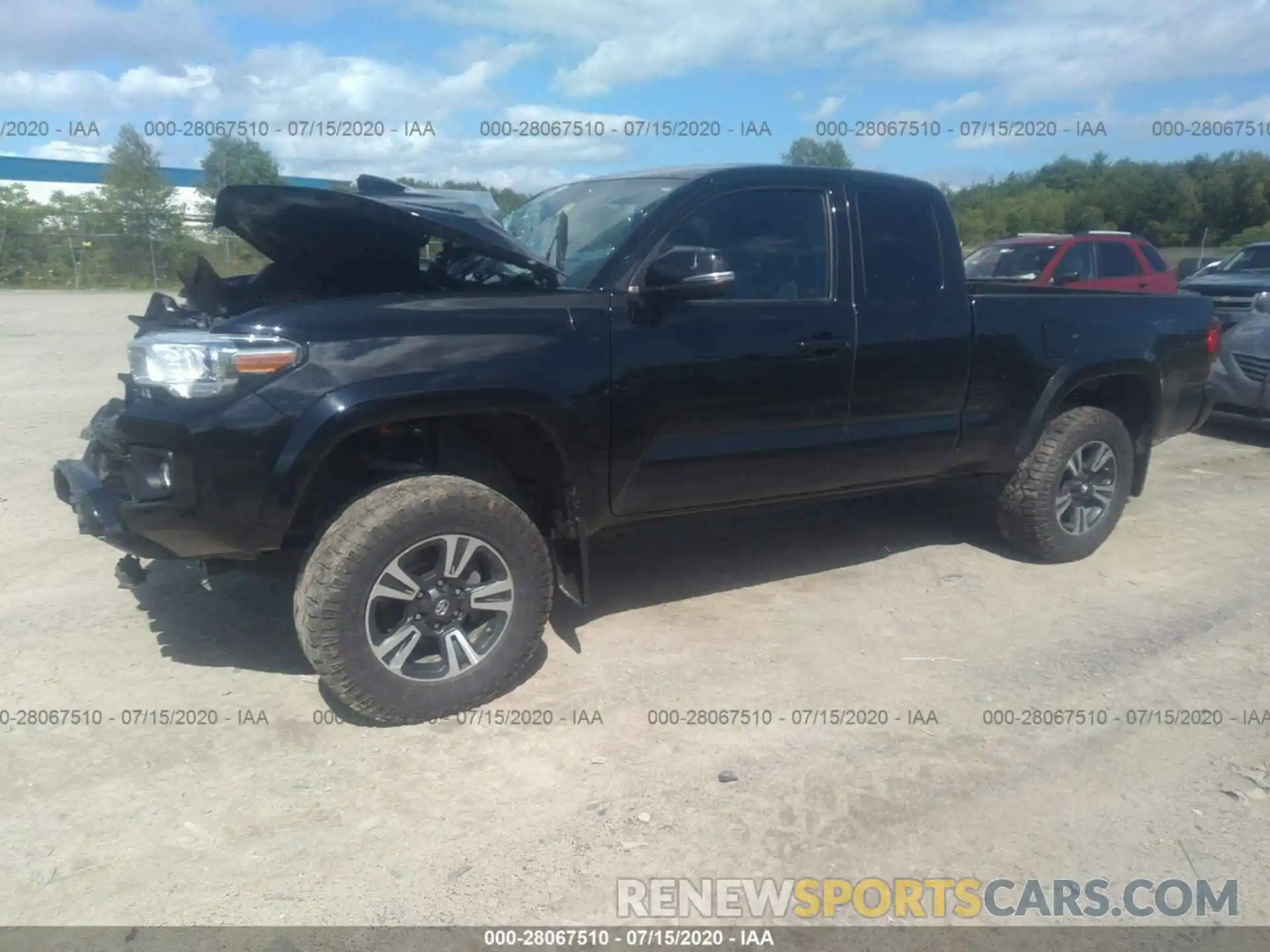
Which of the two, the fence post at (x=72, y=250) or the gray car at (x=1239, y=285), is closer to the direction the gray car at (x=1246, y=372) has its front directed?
the fence post

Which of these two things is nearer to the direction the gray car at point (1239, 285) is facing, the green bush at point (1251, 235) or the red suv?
the red suv

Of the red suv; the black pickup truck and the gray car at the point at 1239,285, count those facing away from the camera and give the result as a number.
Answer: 0

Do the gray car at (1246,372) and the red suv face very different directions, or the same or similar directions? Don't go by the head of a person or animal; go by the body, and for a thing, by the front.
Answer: same or similar directions

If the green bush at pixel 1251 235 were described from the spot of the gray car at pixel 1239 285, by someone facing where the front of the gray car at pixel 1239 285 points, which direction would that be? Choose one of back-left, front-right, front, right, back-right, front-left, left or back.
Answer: back-right

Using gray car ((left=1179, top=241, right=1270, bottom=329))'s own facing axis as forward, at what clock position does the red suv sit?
The red suv is roughly at 3 o'clock from the gray car.

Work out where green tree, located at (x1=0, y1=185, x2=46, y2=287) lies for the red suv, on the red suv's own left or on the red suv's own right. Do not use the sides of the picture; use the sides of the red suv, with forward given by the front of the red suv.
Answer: on the red suv's own right

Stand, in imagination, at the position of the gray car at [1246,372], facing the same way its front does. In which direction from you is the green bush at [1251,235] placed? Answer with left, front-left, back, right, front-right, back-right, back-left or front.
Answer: back-right

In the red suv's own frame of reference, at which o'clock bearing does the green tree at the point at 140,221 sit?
The green tree is roughly at 2 o'clock from the red suv.

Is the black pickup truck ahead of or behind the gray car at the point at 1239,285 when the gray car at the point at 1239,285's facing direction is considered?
ahead

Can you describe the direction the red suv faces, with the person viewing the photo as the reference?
facing the viewer and to the left of the viewer

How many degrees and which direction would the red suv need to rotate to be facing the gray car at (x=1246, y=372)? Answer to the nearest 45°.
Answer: approximately 45° to its left

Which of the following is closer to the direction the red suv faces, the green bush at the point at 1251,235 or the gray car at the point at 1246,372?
the gray car

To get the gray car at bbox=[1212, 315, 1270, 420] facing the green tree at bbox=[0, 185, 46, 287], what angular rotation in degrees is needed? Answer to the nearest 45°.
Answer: approximately 45° to its right

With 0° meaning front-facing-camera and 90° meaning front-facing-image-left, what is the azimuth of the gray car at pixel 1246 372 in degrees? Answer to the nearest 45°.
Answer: approximately 45°
